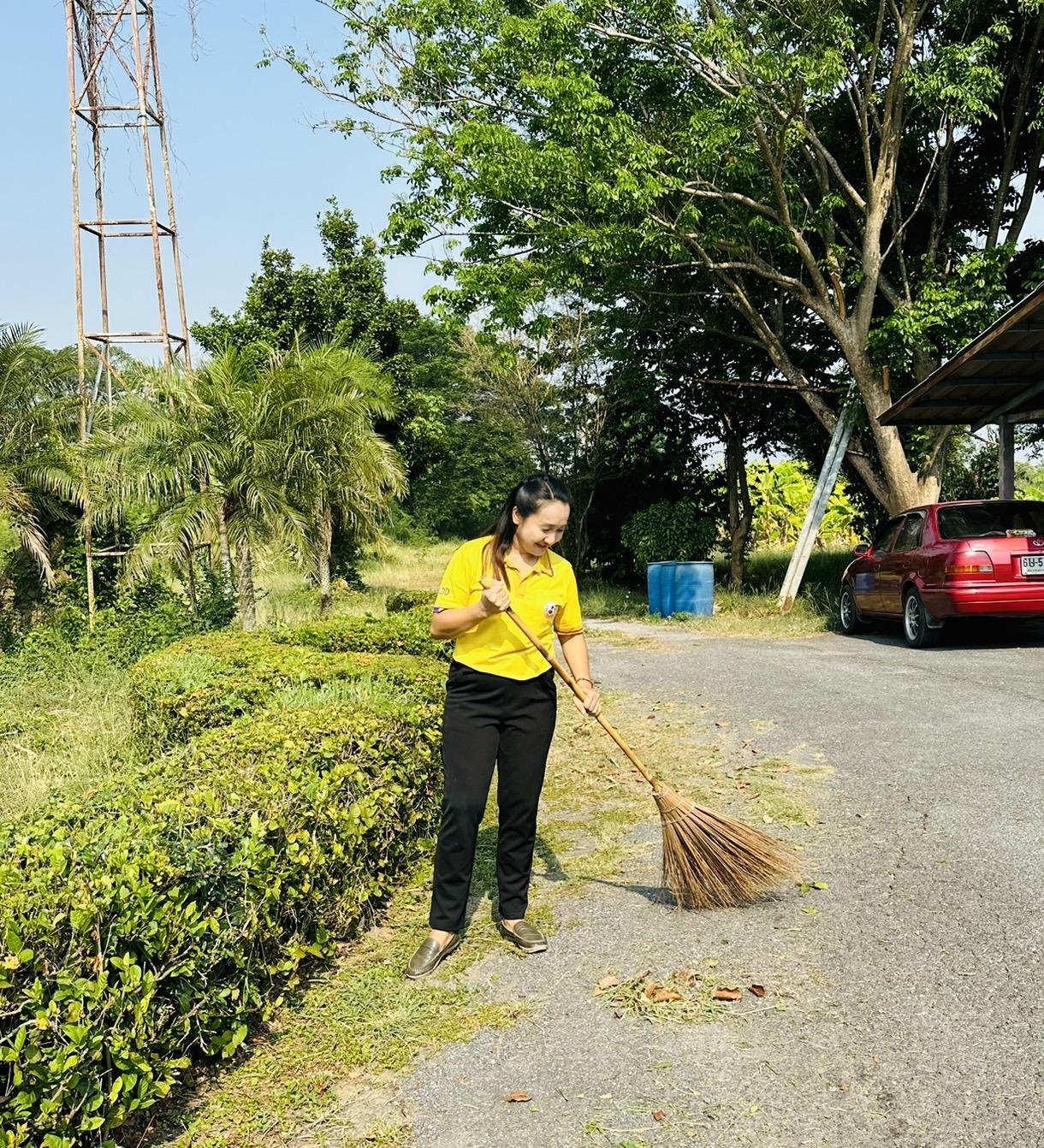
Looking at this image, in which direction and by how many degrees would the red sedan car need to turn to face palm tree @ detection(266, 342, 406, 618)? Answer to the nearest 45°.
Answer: approximately 45° to its left

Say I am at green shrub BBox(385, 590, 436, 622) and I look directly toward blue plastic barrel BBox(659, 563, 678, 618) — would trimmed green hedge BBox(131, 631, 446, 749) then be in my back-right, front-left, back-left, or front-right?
back-right

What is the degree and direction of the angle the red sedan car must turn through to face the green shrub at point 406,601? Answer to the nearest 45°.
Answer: approximately 45° to its left

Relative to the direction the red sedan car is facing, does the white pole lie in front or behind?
in front

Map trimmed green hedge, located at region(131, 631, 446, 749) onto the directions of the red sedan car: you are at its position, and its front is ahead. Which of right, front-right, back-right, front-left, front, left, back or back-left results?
left

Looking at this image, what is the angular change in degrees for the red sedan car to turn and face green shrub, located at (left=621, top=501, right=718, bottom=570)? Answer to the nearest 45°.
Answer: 0° — it already faces it

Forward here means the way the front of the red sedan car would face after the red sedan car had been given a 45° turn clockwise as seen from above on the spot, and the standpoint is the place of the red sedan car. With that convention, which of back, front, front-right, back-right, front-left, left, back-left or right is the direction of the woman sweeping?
back

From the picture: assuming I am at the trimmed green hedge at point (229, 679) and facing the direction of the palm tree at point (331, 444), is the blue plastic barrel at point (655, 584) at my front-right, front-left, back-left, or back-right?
front-right

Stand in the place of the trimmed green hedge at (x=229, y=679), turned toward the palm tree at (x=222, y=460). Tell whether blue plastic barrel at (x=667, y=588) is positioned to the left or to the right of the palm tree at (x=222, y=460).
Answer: right

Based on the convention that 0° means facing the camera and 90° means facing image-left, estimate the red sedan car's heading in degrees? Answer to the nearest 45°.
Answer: approximately 135°

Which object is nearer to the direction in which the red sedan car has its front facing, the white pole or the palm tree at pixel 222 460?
the white pole

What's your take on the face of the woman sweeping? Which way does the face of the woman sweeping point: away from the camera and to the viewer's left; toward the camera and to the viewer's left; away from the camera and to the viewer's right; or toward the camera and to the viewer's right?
toward the camera and to the viewer's right

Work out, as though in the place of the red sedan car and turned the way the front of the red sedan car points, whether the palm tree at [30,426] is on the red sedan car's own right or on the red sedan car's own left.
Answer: on the red sedan car's own left
